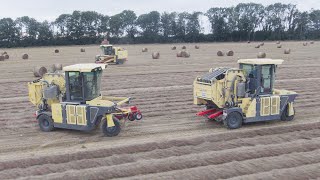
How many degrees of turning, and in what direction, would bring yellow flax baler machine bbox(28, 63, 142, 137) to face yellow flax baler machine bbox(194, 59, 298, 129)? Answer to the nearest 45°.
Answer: approximately 45° to its left

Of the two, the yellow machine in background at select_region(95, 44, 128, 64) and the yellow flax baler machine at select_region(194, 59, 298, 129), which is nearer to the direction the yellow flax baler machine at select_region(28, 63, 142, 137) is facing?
the yellow flax baler machine

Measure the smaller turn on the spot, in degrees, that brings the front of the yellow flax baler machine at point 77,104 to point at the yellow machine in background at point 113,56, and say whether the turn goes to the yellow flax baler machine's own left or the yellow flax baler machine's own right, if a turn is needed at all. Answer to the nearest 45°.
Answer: approximately 135° to the yellow flax baler machine's own left

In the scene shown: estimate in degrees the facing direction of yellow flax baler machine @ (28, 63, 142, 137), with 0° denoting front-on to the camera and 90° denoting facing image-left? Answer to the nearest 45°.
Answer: approximately 315°
